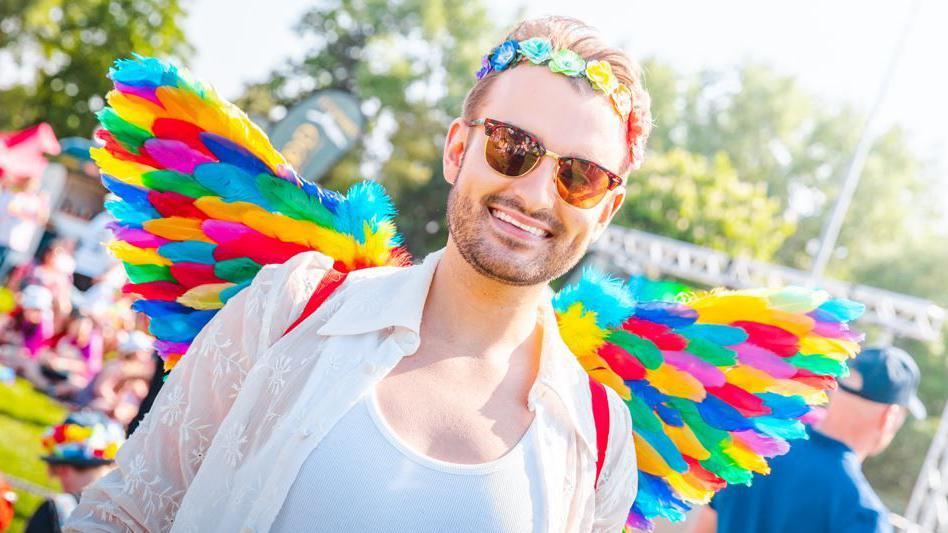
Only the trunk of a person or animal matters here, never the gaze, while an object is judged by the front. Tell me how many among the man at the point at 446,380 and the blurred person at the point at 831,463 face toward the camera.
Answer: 1

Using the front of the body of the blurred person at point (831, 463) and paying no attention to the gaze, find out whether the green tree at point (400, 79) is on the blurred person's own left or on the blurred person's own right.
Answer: on the blurred person's own left

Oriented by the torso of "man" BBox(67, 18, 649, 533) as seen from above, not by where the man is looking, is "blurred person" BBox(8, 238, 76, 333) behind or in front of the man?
behind

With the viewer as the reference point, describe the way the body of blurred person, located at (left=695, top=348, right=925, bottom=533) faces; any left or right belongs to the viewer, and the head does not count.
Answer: facing away from the viewer and to the right of the viewer

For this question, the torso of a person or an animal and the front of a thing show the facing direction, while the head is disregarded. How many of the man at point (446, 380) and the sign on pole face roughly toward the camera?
2

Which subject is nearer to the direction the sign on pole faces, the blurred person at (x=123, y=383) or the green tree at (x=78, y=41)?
the blurred person

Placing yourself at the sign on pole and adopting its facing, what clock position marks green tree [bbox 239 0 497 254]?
The green tree is roughly at 6 o'clock from the sign on pole.

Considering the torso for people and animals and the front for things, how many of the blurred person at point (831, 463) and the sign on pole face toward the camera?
1

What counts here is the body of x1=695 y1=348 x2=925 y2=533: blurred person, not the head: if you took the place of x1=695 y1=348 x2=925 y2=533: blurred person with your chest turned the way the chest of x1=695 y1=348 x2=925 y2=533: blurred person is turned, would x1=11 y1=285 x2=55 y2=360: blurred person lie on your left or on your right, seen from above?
on your left

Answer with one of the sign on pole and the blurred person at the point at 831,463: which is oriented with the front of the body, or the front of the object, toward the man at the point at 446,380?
the sign on pole

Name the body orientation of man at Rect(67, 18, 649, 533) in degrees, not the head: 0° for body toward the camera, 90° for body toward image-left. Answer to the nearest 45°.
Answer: approximately 0°

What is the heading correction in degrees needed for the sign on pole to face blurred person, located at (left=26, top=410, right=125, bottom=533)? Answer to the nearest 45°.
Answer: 0° — it already faces them

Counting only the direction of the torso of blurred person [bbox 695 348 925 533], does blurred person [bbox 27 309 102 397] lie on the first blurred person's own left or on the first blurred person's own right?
on the first blurred person's own left

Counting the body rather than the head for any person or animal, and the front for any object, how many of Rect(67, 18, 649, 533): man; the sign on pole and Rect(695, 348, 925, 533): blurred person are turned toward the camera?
2

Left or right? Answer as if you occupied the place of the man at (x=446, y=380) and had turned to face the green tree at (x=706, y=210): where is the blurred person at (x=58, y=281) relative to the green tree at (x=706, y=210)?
left
